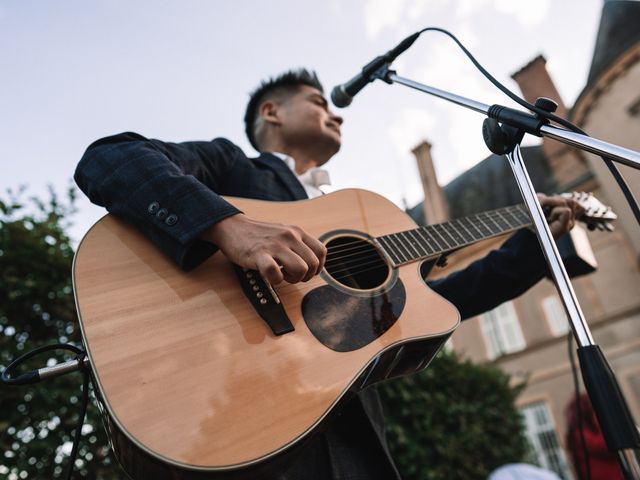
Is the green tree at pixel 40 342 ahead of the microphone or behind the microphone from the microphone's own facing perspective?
ahead

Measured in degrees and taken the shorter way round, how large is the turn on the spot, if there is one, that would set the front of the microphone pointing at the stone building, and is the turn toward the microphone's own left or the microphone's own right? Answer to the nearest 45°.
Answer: approximately 135° to the microphone's own right

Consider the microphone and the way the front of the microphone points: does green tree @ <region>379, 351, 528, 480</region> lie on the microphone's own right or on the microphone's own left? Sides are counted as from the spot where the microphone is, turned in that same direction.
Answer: on the microphone's own right

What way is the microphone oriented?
to the viewer's left

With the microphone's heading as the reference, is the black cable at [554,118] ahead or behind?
behind

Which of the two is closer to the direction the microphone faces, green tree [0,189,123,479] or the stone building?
the green tree

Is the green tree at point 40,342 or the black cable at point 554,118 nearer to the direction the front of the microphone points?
the green tree
